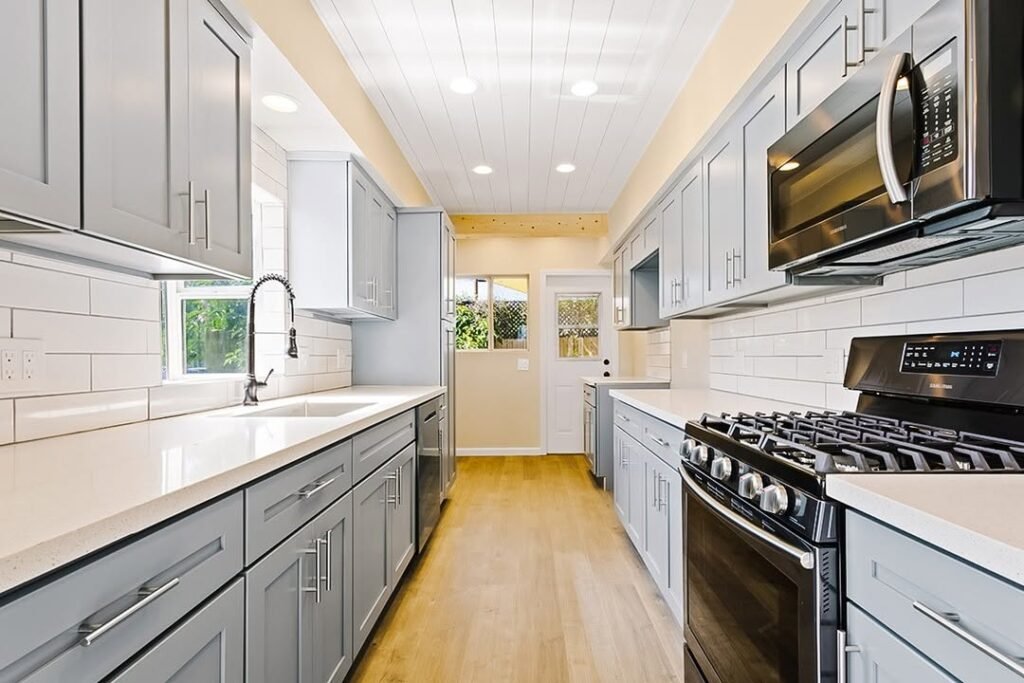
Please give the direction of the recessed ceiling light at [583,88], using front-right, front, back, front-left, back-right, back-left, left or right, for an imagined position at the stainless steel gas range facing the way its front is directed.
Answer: right

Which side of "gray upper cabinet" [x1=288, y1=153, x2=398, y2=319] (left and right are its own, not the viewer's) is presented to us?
right

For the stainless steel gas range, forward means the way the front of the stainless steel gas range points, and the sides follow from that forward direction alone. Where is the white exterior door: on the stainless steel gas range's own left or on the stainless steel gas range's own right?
on the stainless steel gas range's own right

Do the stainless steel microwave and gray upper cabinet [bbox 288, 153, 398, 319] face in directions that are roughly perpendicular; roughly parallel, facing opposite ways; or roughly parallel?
roughly parallel, facing opposite ways

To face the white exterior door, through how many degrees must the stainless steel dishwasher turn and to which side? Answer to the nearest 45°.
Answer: approximately 45° to its left

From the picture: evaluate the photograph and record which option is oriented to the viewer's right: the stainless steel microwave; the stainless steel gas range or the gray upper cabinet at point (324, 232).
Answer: the gray upper cabinet

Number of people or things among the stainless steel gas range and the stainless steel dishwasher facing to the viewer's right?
1

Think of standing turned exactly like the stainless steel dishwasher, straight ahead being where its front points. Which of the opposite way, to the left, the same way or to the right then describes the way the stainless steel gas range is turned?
the opposite way

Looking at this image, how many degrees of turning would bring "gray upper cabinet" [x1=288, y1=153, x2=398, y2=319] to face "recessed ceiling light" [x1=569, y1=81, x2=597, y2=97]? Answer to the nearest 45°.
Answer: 0° — it already faces it

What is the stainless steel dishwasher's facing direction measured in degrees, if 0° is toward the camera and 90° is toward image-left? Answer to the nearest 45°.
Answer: approximately 270°

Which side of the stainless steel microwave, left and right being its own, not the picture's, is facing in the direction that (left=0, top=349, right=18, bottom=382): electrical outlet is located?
front

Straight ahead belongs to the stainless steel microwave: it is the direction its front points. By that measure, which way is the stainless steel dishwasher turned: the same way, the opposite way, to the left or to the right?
the opposite way

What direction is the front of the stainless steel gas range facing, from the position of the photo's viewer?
facing the viewer and to the left of the viewer

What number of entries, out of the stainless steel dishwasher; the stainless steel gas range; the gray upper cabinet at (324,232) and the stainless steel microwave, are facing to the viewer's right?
2

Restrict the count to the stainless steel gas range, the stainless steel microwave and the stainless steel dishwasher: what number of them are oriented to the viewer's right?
1

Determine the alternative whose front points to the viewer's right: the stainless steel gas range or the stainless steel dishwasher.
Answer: the stainless steel dishwasher
